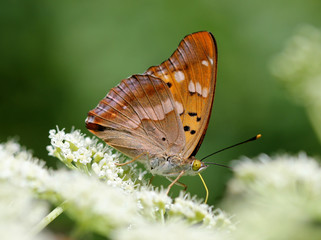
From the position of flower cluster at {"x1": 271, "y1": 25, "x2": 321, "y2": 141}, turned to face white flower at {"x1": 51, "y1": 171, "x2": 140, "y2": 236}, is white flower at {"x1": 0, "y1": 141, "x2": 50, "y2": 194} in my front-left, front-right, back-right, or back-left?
front-right

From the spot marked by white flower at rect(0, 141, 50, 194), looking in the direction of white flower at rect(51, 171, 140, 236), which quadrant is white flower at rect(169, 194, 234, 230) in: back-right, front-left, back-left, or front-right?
front-left

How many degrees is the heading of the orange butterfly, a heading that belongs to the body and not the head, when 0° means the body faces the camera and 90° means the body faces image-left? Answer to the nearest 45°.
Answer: approximately 270°
